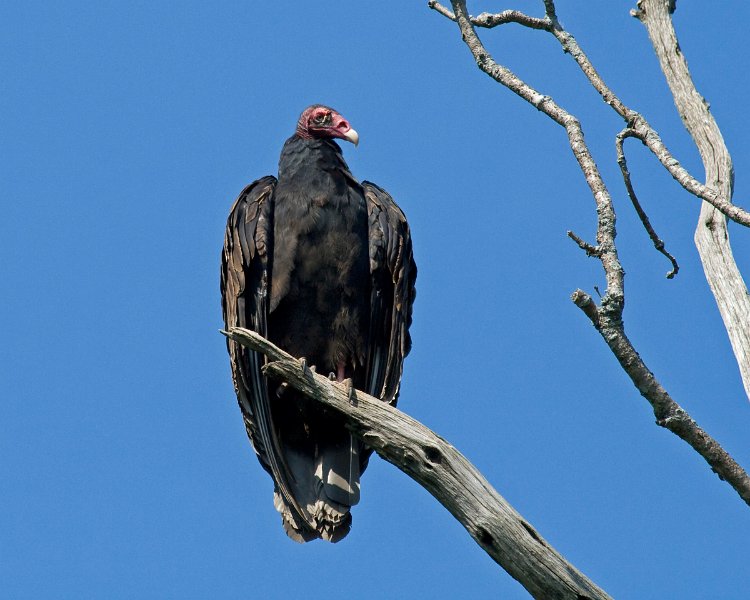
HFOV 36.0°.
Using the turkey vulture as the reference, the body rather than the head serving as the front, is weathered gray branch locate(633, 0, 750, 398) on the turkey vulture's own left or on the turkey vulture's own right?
on the turkey vulture's own left

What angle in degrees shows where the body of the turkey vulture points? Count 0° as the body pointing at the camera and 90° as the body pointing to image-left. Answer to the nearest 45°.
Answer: approximately 0°
